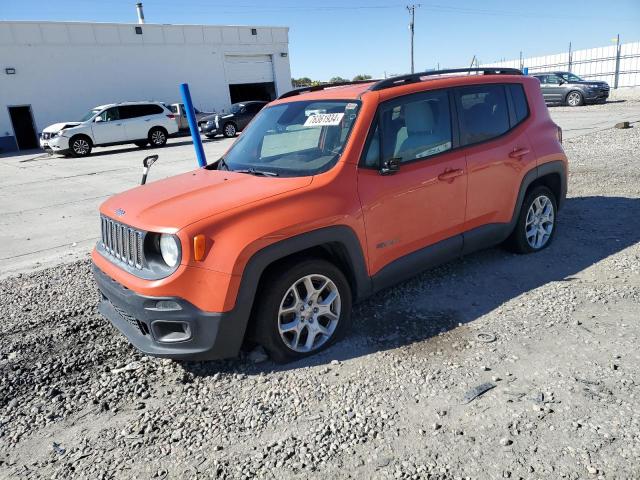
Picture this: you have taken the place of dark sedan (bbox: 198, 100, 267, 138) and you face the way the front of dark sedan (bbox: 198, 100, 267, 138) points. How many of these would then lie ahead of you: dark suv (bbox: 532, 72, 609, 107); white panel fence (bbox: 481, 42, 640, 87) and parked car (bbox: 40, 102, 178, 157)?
1

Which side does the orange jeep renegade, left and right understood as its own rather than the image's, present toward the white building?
right

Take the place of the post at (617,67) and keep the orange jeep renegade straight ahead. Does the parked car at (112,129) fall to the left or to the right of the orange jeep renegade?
right

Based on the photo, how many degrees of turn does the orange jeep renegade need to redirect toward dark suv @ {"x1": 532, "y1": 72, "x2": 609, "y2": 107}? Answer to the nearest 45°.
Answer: approximately 180°

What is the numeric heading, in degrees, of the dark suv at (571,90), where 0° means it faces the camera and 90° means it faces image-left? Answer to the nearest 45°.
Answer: approximately 315°

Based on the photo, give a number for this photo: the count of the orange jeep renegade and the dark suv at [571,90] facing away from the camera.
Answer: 0

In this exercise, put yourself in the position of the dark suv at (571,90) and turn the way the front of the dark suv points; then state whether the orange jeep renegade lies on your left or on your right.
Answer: on your right
